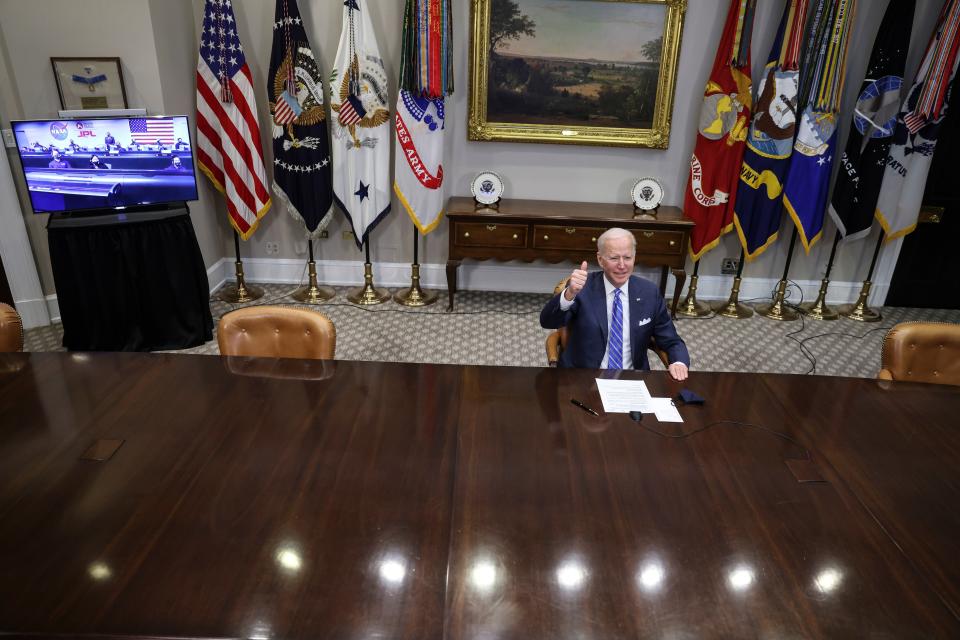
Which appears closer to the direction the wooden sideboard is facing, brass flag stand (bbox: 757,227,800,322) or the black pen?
the black pen

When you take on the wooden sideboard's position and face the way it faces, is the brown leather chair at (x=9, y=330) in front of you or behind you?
in front

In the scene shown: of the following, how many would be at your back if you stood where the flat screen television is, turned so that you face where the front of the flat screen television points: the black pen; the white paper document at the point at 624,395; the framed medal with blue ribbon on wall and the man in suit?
1

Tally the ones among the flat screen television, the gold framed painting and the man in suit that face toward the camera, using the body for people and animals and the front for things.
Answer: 3

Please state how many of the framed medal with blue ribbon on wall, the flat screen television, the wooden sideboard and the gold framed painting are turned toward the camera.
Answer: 4

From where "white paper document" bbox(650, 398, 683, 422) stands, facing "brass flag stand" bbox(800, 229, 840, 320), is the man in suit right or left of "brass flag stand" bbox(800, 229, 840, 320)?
left

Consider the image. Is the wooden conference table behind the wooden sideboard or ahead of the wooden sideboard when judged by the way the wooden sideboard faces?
ahead

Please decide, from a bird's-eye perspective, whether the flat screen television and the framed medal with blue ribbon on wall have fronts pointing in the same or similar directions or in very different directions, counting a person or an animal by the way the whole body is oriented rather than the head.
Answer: same or similar directions

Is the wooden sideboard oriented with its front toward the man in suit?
yes

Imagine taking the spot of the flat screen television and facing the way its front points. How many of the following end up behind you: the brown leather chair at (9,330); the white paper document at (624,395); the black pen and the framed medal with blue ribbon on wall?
1

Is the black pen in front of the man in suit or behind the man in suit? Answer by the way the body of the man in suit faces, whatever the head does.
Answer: in front

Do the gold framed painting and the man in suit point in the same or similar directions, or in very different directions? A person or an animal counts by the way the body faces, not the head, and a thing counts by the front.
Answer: same or similar directions

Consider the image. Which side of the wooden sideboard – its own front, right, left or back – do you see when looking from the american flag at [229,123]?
right

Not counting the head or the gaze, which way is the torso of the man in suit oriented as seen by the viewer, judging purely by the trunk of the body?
toward the camera

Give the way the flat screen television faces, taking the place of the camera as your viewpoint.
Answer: facing the viewer

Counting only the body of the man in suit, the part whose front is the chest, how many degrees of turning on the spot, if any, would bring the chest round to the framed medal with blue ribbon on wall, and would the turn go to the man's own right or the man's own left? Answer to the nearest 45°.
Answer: approximately 90° to the man's own right

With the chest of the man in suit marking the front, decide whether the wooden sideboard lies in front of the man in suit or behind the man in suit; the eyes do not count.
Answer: behind
